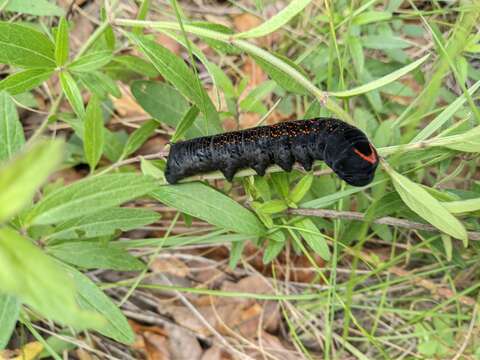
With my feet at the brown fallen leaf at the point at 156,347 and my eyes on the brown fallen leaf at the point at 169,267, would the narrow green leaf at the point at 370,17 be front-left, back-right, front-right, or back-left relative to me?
front-right

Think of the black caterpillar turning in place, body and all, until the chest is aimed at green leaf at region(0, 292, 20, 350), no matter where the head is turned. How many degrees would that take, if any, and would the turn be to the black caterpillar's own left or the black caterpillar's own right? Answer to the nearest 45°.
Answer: approximately 135° to the black caterpillar's own right

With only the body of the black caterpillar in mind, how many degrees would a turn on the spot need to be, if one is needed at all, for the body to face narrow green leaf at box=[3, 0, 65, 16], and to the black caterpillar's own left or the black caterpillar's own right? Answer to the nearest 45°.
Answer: approximately 135° to the black caterpillar's own left

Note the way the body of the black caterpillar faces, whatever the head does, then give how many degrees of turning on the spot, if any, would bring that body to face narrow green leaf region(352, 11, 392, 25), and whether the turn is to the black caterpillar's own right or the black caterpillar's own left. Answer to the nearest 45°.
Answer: approximately 45° to the black caterpillar's own left

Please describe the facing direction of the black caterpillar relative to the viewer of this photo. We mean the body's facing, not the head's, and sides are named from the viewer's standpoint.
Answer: facing to the right of the viewer

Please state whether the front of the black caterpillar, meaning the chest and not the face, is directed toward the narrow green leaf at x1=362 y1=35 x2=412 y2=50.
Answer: no

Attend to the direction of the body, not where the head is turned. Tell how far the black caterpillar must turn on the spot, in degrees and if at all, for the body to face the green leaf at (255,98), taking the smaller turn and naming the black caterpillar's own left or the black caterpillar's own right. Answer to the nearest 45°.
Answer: approximately 90° to the black caterpillar's own left

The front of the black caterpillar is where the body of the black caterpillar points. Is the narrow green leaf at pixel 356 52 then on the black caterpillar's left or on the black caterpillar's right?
on the black caterpillar's left

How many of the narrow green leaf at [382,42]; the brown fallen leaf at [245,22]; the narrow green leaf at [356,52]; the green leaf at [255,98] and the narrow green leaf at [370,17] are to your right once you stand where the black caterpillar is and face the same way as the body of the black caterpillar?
0

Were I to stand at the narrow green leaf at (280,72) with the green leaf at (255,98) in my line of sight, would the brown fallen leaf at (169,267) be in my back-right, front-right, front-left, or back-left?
front-left
